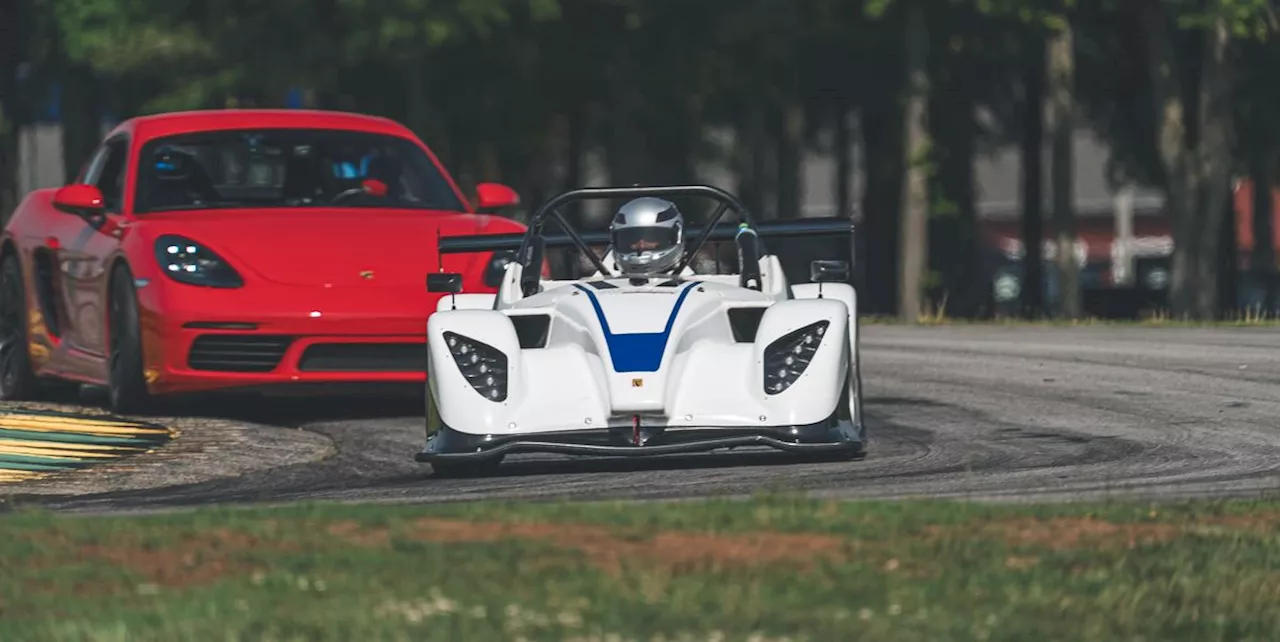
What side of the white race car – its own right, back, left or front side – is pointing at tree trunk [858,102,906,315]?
back

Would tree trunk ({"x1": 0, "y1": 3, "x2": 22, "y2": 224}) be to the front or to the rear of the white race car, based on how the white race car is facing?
to the rear

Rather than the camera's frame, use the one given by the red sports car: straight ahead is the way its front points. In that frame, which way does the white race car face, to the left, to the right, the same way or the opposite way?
the same way

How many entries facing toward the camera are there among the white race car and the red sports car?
2

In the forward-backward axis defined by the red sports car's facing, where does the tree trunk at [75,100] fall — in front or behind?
behind

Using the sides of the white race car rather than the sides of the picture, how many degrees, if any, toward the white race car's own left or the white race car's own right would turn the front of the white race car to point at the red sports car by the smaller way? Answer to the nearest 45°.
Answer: approximately 135° to the white race car's own right

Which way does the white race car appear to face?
toward the camera

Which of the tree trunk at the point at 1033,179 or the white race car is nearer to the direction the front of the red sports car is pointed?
the white race car
